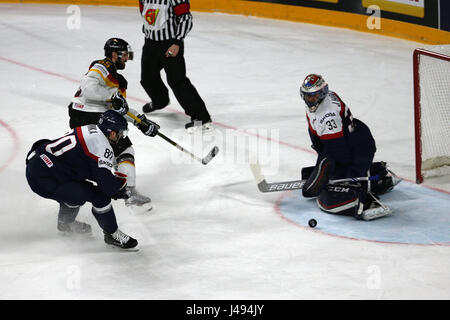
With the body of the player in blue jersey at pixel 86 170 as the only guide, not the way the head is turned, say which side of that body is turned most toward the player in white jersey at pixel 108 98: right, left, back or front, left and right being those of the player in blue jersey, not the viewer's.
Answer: left

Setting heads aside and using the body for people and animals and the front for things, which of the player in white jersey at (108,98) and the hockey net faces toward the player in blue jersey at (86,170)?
the hockey net

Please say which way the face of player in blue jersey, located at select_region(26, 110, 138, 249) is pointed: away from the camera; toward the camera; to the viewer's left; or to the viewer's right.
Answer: to the viewer's right

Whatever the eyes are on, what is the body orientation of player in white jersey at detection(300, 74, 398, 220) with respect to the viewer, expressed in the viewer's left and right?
facing to the left of the viewer

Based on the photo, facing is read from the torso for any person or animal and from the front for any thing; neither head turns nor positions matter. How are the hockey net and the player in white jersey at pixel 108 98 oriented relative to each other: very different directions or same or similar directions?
very different directions

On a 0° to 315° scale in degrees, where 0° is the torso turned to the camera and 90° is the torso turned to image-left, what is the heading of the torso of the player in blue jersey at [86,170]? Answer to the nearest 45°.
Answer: approximately 270°

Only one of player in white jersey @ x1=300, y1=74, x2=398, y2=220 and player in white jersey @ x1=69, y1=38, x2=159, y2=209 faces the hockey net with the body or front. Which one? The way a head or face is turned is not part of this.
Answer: player in white jersey @ x1=69, y1=38, x2=159, y2=209

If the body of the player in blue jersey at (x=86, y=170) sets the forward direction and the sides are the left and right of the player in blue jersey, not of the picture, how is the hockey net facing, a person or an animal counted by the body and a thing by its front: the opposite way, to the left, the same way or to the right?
the opposite way

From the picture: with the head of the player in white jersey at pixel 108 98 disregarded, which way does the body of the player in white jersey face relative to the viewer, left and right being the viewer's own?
facing to the right of the viewer

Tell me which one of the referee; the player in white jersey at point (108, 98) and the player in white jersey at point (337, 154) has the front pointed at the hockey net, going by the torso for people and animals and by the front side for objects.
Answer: the player in white jersey at point (108, 98)
